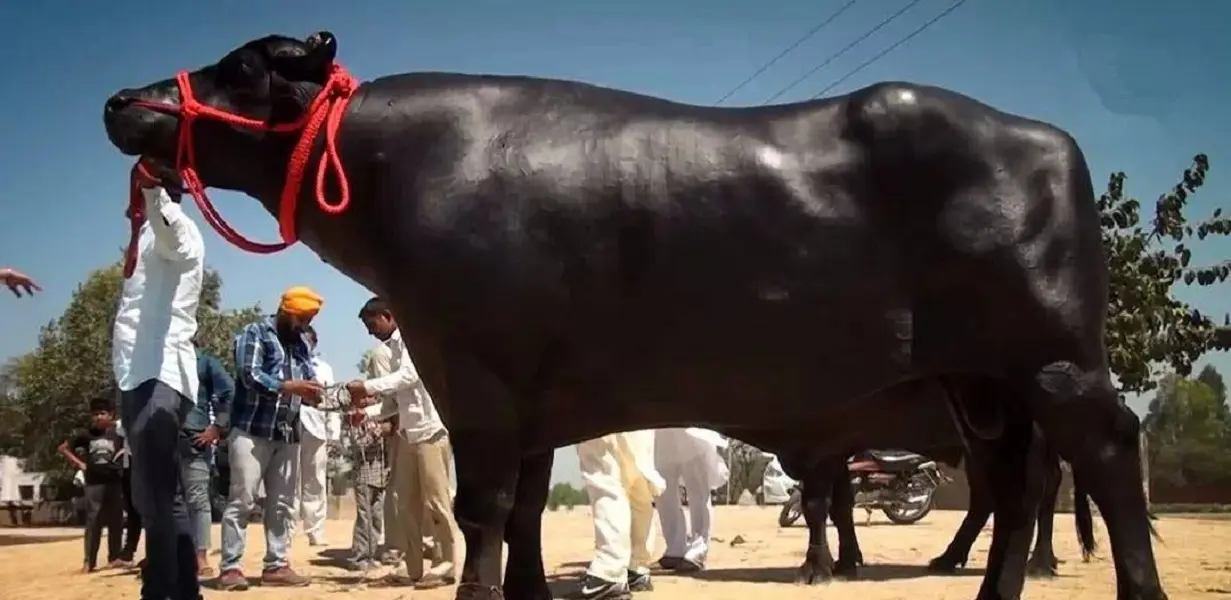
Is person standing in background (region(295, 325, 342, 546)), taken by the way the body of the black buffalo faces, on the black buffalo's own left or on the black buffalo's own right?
on the black buffalo's own right

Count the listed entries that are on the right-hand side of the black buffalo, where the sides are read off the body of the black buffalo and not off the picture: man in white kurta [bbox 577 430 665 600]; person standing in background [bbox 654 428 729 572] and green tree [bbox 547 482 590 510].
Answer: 3

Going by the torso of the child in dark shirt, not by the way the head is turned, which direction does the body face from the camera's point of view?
toward the camera

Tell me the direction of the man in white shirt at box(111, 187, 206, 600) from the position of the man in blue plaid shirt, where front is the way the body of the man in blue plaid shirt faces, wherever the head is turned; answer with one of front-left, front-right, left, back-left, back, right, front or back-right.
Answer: front-right

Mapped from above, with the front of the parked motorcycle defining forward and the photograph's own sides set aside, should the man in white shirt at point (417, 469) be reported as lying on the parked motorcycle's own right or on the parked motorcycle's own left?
on the parked motorcycle's own left

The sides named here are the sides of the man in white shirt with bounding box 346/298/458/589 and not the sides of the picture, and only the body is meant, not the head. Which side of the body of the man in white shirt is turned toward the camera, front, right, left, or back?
left

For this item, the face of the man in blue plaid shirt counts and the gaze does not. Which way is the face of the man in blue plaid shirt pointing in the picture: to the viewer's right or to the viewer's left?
to the viewer's right

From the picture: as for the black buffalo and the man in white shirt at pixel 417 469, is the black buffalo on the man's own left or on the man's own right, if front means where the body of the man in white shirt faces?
on the man's own left

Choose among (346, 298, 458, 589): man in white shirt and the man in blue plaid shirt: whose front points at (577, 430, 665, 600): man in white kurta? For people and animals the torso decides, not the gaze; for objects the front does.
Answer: the man in blue plaid shirt

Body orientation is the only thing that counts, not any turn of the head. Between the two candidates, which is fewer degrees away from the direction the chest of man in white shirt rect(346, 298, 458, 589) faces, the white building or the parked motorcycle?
the white building

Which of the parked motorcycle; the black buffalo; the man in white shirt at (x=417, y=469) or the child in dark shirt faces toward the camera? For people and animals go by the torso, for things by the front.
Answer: the child in dark shirt

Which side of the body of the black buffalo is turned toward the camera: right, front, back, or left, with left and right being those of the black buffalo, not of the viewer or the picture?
left

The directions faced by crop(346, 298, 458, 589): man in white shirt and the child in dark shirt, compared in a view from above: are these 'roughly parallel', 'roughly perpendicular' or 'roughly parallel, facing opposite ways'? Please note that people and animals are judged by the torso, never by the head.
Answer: roughly perpendicular

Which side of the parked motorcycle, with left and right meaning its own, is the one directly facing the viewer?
left

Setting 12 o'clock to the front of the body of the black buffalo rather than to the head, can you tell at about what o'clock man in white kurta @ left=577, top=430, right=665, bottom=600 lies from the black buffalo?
The man in white kurta is roughly at 3 o'clock from the black buffalo.

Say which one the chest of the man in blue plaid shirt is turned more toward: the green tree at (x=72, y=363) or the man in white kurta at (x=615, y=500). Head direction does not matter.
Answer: the man in white kurta
